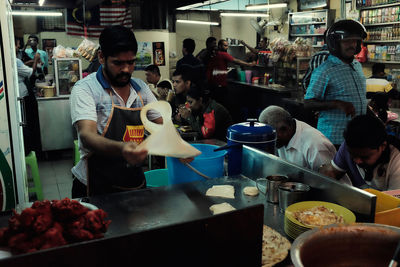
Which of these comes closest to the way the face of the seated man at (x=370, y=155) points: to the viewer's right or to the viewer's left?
to the viewer's left

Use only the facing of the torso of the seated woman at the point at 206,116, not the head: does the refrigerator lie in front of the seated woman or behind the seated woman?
in front

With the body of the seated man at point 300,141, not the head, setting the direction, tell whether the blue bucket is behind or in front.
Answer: in front
